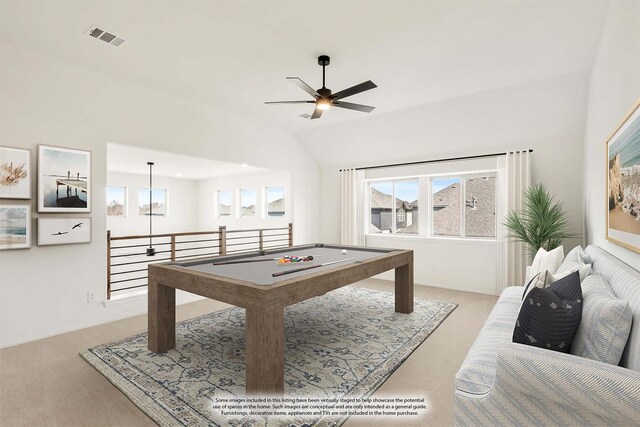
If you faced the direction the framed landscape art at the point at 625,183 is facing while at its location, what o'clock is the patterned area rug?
The patterned area rug is roughly at 11 o'clock from the framed landscape art.

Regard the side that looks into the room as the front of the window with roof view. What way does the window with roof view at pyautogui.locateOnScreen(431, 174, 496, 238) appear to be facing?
toward the camera

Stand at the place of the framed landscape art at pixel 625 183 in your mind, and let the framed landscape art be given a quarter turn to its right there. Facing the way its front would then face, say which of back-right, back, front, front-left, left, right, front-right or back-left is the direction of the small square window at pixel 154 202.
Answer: left

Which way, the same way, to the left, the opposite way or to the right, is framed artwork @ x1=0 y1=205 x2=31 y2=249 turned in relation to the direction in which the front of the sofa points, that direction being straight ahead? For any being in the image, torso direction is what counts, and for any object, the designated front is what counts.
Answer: the opposite way

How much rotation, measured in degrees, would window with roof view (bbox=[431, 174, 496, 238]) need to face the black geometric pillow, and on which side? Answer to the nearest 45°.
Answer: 0° — it already faces it

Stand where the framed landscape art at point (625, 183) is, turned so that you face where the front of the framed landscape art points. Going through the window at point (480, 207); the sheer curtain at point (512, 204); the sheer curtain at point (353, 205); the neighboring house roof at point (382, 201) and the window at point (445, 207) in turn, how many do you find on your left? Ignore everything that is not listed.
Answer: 0

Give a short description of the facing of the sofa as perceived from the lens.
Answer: facing to the left of the viewer

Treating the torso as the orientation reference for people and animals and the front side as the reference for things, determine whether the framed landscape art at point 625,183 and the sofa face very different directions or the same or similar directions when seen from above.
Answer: same or similar directions

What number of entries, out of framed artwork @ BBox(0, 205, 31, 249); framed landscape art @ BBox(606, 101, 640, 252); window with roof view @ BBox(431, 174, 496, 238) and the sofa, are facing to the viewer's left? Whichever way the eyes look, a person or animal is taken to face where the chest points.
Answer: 2

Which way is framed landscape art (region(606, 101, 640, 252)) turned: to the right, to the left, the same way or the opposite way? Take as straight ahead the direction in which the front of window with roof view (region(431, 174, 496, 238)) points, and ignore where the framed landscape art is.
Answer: to the right

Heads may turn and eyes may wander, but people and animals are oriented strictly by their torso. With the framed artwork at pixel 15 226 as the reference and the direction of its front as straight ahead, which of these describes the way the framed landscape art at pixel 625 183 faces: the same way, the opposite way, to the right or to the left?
the opposite way

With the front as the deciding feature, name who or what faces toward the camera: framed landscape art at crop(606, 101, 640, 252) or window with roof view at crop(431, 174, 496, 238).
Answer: the window with roof view

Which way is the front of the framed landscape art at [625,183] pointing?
to the viewer's left

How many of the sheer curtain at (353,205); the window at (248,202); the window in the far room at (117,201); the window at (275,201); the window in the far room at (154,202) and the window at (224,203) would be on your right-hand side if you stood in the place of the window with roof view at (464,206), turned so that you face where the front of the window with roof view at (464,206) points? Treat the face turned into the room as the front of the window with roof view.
6

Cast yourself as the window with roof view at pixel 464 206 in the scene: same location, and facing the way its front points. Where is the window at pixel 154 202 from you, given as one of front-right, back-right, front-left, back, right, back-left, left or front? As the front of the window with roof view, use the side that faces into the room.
right

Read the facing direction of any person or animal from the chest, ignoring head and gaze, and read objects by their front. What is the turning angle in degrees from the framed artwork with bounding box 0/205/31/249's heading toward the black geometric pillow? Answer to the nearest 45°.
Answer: approximately 45° to its left

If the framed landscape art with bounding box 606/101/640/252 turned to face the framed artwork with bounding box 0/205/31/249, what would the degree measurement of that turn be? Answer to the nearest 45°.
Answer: approximately 45° to its left

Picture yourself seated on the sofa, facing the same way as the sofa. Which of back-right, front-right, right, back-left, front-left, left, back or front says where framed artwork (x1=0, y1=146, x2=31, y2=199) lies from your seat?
front
